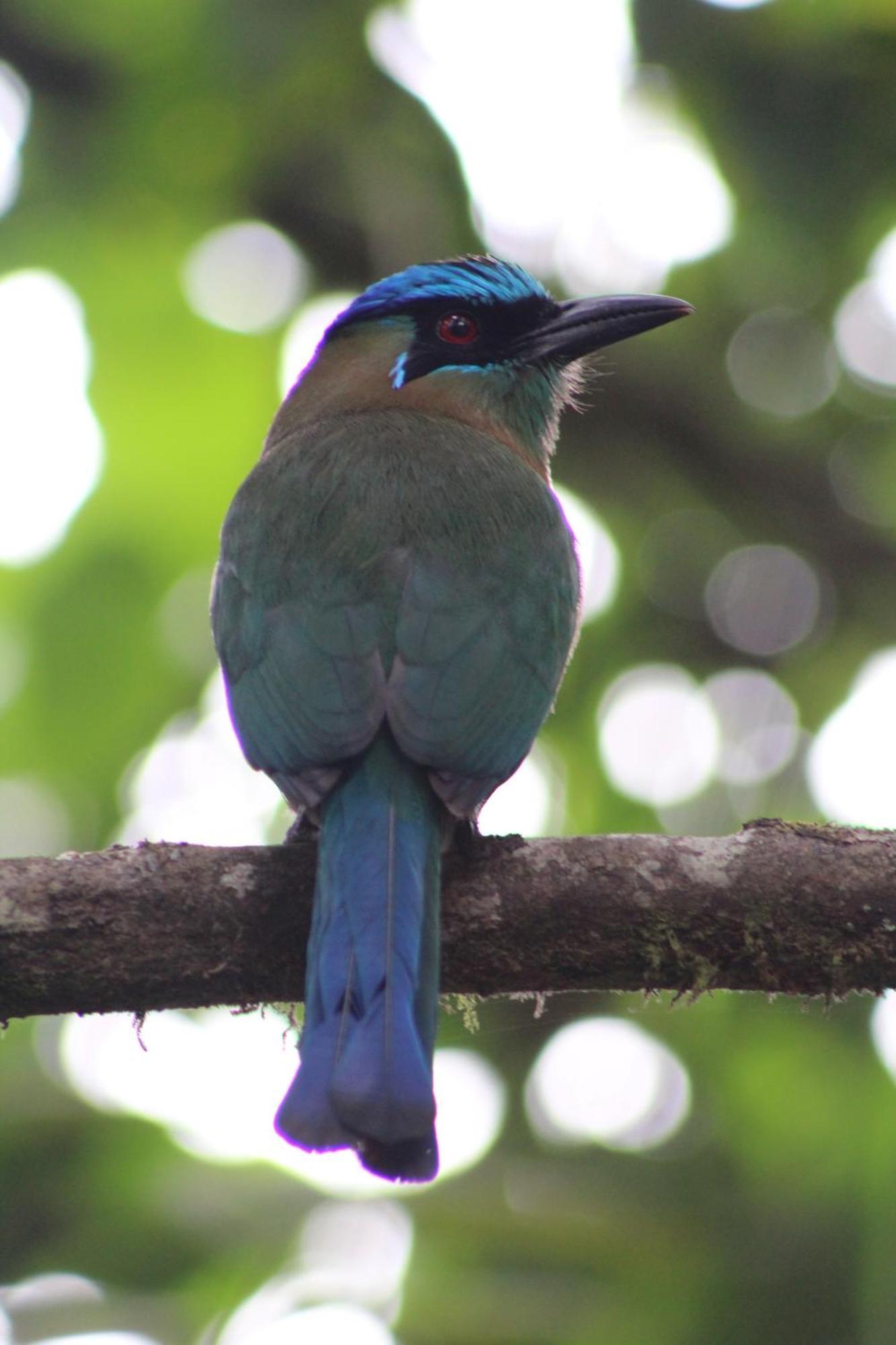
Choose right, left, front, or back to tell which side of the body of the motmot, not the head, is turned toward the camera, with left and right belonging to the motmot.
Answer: back
